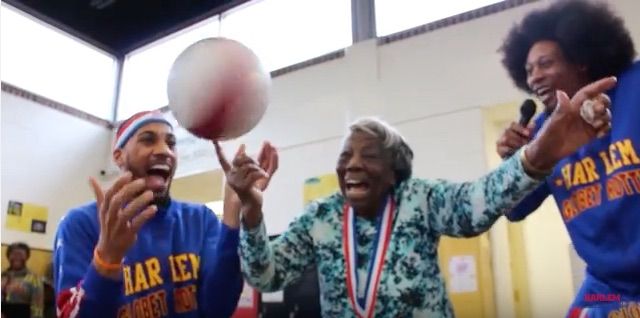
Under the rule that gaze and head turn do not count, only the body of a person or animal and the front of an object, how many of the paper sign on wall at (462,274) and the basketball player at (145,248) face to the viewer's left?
0

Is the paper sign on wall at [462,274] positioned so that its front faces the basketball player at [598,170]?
yes

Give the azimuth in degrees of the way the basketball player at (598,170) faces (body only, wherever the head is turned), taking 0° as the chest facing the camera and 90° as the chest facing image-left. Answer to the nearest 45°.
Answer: approximately 45°

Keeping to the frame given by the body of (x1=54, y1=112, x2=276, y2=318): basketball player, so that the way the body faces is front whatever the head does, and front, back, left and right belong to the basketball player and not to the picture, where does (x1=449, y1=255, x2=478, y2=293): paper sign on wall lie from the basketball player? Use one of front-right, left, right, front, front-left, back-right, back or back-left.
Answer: left

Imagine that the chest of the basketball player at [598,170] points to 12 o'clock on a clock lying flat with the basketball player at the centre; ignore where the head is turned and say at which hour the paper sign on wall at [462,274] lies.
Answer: The paper sign on wall is roughly at 4 o'clock from the basketball player.

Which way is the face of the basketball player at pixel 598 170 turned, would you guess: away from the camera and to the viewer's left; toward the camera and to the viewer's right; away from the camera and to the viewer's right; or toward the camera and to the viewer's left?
toward the camera and to the viewer's left

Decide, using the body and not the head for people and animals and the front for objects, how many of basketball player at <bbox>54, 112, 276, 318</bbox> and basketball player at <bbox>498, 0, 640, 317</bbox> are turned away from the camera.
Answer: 0

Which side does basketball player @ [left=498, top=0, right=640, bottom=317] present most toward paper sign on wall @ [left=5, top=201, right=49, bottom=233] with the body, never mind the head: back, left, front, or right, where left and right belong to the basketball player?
right

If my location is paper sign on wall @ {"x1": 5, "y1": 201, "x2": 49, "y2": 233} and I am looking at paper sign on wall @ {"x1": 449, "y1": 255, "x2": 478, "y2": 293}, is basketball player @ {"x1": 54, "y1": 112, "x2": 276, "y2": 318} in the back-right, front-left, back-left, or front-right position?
front-right

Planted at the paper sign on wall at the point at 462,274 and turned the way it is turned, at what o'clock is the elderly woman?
The elderly woman is roughly at 12 o'clock from the paper sign on wall.

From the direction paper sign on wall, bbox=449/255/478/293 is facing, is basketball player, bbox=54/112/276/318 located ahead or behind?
ahead

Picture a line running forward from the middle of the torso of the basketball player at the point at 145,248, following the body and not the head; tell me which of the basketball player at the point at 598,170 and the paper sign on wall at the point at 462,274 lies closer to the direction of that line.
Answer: the basketball player

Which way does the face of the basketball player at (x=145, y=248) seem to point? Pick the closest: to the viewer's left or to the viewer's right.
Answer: to the viewer's right

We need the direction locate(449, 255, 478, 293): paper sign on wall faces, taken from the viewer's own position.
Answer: facing the viewer

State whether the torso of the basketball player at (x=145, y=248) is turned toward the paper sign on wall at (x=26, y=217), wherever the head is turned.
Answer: no

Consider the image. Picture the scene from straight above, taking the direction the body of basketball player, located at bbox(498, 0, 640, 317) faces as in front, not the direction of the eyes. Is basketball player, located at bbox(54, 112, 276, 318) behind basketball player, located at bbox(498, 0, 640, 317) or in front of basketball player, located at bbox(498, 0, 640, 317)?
in front

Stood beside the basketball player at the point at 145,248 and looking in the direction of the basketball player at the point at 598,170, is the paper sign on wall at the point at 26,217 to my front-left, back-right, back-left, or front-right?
back-left
